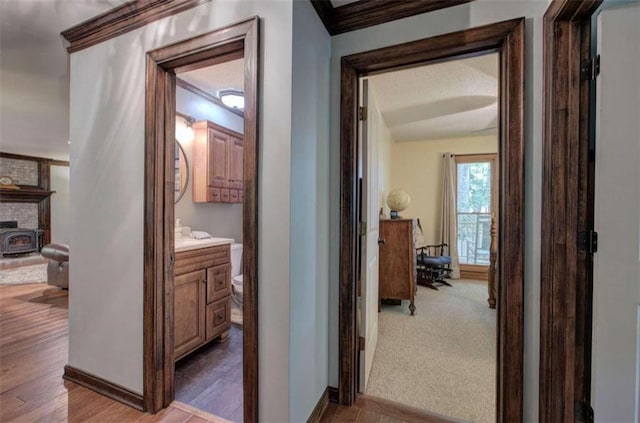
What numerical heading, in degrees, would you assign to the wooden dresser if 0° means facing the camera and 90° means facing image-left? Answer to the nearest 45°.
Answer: approximately 270°

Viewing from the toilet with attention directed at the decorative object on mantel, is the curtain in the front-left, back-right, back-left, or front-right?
back-right

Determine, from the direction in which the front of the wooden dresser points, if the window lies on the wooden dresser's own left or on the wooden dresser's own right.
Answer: on the wooden dresser's own left

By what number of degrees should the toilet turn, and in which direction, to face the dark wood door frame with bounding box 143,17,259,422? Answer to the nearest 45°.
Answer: approximately 45° to its right

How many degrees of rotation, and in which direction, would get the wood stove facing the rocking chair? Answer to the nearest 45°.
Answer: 0° — it already faces it

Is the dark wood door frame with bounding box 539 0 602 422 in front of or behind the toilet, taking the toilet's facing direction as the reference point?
in front

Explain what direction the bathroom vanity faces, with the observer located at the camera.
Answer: facing the viewer and to the right of the viewer
